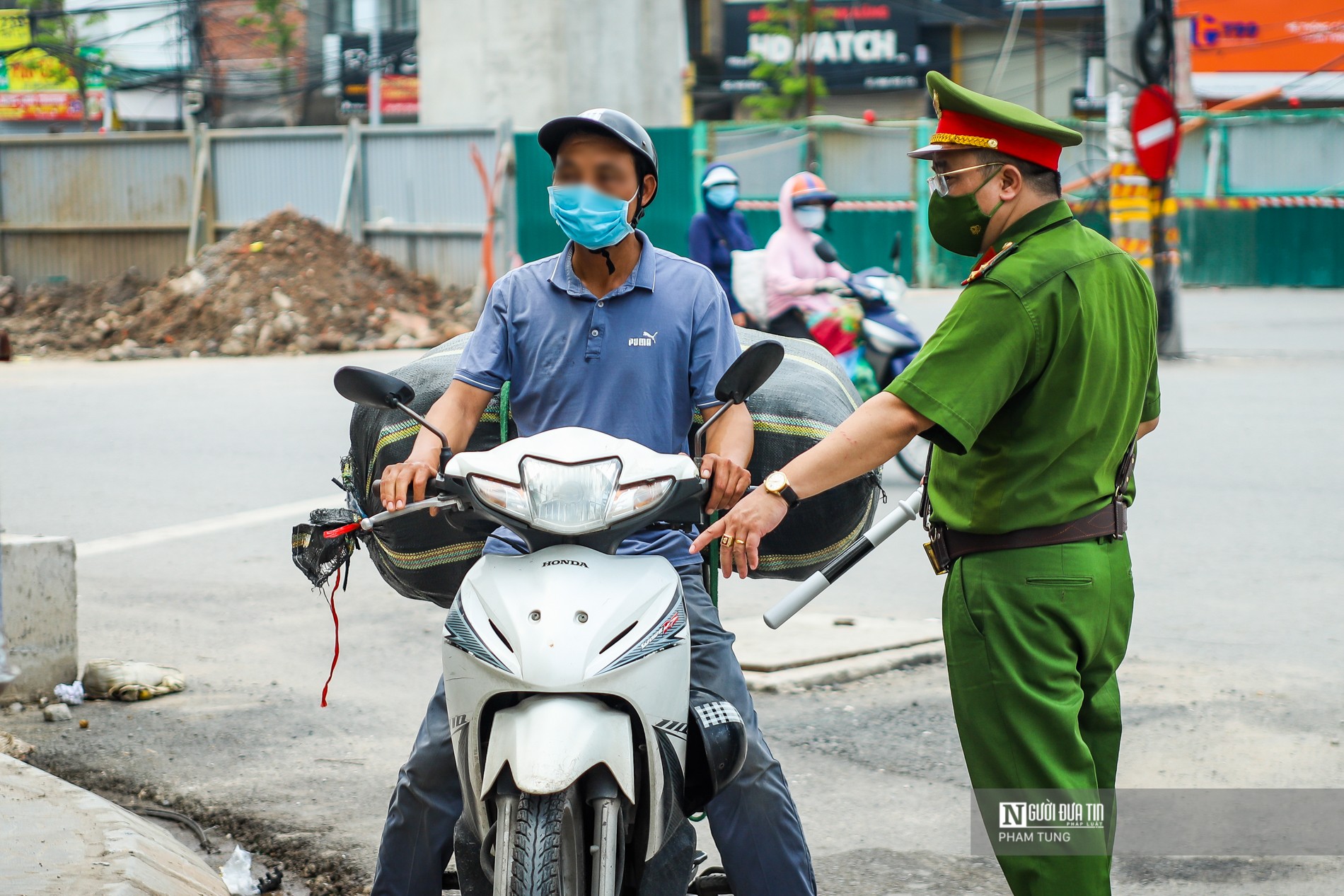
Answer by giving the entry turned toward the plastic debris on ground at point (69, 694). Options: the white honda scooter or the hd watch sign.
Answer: the hd watch sign

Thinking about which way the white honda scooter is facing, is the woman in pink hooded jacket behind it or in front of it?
behind

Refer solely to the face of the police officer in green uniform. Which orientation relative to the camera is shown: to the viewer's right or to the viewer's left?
to the viewer's left

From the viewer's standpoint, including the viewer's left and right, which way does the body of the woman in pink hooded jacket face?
facing the viewer and to the right of the viewer

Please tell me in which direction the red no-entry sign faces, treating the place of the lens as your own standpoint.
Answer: facing the viewer and to the left of the viewer

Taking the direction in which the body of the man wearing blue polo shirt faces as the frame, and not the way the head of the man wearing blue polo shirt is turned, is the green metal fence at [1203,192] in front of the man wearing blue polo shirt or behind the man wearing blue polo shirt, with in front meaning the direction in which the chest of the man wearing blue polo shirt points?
behind

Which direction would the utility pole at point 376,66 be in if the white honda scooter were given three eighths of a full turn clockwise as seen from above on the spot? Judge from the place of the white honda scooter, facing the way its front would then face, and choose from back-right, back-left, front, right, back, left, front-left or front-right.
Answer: front-right

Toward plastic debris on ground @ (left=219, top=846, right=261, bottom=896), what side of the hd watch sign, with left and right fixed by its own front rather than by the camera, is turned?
front

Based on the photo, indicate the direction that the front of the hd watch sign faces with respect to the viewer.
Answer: facing the viewer

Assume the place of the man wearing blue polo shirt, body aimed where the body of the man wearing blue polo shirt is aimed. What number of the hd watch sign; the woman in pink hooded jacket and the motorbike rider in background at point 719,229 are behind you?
3

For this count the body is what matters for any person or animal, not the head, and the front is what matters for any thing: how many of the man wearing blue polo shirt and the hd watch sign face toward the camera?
2

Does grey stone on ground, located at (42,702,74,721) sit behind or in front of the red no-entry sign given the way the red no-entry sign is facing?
in front
